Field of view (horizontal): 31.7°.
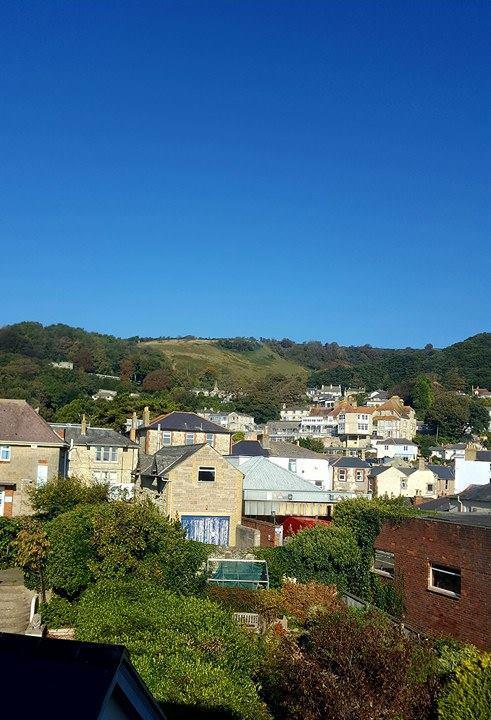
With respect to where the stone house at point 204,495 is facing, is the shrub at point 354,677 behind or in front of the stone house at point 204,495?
in front

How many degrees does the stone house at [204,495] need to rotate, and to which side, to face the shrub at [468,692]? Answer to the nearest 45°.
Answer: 0° — it already faces it

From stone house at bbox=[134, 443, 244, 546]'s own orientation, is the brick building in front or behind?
in front

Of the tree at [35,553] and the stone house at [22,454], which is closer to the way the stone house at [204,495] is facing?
the tree

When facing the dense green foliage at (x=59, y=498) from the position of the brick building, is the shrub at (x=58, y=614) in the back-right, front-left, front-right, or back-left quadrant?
front-left

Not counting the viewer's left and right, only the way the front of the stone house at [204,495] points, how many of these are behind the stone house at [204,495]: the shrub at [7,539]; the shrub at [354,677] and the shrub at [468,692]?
0

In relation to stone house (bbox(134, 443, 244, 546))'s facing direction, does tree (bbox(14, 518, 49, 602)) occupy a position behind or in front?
in front

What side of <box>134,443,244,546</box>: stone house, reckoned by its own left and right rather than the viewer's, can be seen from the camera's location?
front

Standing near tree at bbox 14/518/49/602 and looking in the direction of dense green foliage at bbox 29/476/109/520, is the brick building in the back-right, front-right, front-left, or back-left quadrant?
back-right

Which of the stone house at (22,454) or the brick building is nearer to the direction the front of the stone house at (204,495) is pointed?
the brick building

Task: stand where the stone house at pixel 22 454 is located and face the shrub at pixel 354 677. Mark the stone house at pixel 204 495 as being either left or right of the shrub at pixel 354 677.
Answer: left

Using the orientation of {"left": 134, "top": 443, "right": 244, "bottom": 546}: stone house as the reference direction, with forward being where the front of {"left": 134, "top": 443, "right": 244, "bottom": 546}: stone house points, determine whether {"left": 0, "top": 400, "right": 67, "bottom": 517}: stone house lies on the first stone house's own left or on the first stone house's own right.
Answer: on the first stone house's own right
